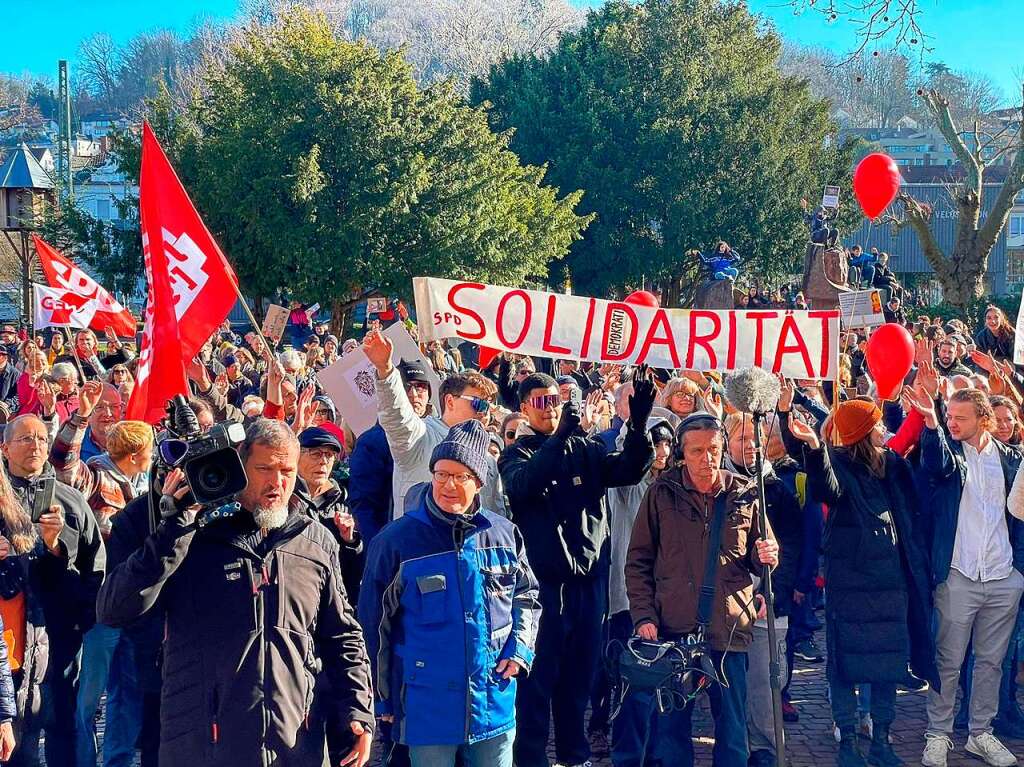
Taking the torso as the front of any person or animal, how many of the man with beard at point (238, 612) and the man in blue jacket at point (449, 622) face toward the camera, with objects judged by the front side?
2

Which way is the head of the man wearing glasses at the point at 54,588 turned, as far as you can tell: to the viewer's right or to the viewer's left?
to the viewer's right

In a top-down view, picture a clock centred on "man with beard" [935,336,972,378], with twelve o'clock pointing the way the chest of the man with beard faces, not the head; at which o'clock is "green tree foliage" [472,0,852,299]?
The green tree foliage is roughly at 4 o'clock from the man with beard.

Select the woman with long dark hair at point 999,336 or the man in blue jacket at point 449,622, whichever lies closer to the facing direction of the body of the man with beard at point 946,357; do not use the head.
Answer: the man in blue jacket

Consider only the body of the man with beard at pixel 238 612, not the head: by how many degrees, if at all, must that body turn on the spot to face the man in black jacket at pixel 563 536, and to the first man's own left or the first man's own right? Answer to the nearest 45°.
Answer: approximately 135° to the first man's own left

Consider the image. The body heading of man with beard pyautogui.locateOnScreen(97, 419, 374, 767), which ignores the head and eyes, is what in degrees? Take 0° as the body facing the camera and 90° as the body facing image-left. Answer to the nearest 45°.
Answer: approximately 0°

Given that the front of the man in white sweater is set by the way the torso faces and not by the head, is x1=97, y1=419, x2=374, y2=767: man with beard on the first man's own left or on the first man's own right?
on the first man's own right

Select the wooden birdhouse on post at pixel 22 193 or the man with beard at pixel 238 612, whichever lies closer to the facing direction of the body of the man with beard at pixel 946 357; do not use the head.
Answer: the man with beard
